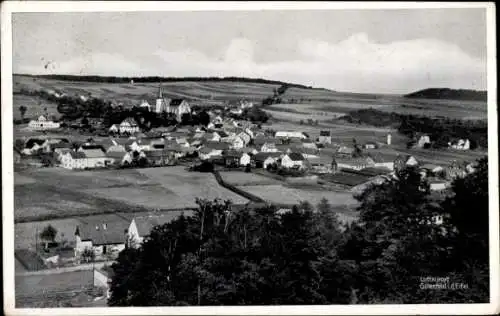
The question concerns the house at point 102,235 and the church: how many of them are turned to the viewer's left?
1

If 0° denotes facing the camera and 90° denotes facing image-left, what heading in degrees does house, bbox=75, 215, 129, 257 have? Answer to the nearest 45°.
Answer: approximately 0°

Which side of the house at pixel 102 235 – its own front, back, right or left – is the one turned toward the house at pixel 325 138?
back

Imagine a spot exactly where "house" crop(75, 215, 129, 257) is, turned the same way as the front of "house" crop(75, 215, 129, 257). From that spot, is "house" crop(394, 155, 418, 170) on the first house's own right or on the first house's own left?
on the first house's own left

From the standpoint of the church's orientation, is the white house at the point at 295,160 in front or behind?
behind

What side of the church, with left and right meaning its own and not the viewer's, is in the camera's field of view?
left

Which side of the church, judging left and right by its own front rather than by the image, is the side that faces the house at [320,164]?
back

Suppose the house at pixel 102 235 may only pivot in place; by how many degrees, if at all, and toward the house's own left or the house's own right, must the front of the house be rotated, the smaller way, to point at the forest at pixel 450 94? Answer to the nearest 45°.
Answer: approximately 90° to the house's own left

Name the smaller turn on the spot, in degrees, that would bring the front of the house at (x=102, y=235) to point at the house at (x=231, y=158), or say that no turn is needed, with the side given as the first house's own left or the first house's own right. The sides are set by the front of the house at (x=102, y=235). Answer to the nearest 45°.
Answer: approximately 180°

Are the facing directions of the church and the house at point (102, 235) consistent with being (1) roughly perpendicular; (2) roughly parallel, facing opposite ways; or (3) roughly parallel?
roughly perpendicular
